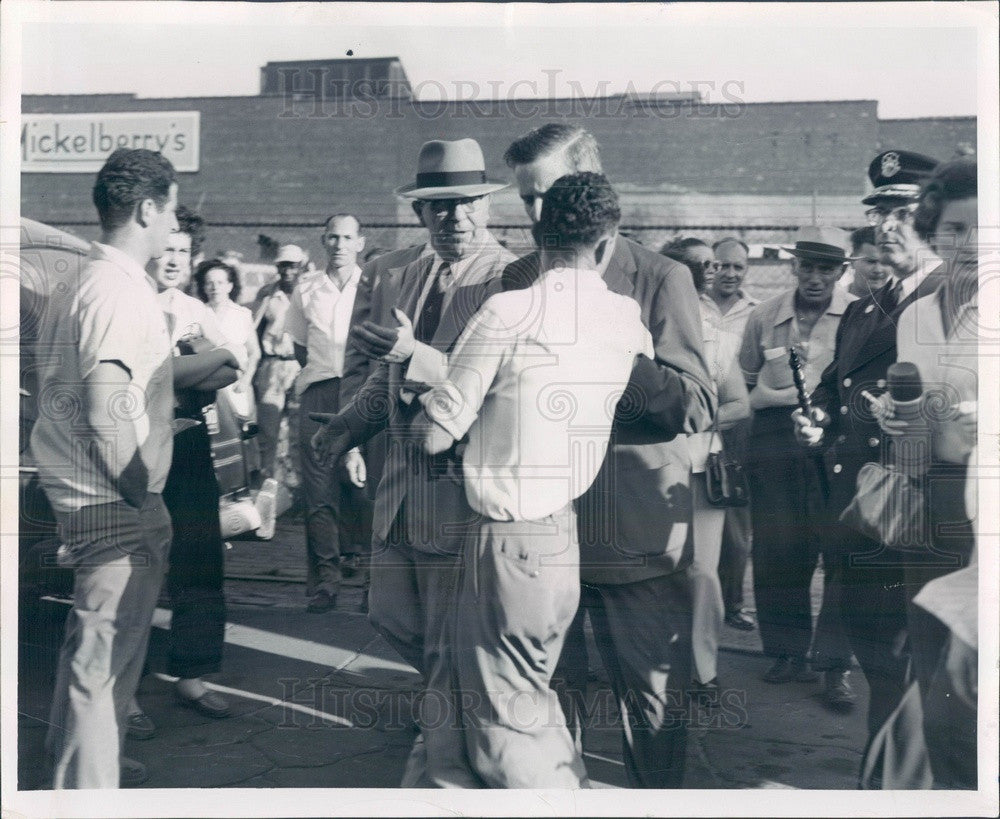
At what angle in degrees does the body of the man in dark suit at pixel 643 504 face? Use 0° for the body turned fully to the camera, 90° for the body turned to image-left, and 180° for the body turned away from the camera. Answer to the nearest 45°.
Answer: approximately 45°

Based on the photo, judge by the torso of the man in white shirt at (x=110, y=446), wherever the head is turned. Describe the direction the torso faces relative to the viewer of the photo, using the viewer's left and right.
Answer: facing away from the viewer and to the right of the viewer

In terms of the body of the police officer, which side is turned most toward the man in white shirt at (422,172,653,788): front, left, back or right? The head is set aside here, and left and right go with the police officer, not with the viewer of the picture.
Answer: front

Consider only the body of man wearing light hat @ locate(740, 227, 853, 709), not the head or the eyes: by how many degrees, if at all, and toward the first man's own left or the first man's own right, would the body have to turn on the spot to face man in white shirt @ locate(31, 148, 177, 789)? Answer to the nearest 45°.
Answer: approximately 90° to the first man's own right

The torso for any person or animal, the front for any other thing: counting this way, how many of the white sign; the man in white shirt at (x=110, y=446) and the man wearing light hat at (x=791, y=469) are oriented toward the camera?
2

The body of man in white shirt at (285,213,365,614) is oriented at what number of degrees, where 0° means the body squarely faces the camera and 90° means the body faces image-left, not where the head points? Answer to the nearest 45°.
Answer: approximately 315°

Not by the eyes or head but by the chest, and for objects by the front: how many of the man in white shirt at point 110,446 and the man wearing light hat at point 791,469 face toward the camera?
1

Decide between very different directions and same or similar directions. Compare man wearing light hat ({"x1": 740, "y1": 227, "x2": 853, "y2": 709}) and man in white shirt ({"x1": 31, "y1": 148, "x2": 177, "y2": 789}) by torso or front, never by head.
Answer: very different directions

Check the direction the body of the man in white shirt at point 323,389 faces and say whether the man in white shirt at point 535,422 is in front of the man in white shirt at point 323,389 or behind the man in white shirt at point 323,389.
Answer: in front

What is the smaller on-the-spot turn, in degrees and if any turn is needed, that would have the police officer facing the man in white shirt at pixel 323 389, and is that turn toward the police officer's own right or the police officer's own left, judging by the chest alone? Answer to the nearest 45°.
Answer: approximately 45° to the police officer's own right

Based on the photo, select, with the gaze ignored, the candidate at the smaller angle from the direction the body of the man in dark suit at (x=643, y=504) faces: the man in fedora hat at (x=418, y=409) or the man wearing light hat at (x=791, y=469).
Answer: the man in fedora hat

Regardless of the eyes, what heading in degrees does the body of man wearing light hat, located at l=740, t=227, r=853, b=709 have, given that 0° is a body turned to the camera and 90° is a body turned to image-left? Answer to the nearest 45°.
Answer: approximately 0°

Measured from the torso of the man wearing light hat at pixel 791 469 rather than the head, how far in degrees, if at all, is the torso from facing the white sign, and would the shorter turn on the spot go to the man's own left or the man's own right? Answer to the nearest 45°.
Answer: approximately 90° to the man's own right
